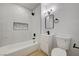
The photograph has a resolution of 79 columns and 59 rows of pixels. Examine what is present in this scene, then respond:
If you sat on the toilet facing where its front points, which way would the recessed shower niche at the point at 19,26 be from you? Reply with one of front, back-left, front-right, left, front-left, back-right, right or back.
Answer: front-right

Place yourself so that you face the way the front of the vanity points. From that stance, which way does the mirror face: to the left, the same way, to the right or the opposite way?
the same way

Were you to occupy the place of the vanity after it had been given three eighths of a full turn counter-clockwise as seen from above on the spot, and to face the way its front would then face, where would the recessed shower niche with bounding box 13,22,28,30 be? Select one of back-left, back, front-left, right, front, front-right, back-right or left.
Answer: back

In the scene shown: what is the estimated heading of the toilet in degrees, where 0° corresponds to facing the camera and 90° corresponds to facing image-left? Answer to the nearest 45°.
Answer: approximately 45°

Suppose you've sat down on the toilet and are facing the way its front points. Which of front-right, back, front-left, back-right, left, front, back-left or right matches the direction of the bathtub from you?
front-right

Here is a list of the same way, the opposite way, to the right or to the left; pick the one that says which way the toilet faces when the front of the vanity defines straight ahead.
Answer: the same way

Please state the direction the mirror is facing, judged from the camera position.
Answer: facing the viewer and to the left of the viewer

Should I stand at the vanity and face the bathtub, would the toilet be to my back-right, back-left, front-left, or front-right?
back-left

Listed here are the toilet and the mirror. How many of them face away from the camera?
0

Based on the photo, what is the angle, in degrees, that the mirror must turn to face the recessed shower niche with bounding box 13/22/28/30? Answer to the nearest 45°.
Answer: approximately 45° to its right

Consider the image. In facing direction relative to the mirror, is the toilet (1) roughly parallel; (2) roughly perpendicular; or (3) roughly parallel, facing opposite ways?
roughly parallel

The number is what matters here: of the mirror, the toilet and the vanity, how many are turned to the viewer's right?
0

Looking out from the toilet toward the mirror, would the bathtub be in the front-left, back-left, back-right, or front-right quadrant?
front-left
